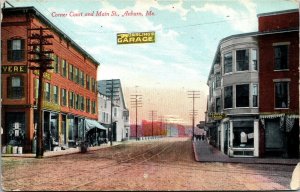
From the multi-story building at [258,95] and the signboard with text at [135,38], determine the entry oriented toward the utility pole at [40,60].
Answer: the multi-story building

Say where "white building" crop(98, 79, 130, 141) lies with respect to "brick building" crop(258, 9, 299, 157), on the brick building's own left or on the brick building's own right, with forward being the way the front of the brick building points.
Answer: on the brick building's own right

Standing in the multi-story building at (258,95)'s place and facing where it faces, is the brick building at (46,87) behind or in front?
in front

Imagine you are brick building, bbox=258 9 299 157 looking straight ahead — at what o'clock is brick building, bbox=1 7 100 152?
brick building, bbox=1 7 100 152 is roughly at 2 o'clock from brick building, bbox=258 9 299 157.

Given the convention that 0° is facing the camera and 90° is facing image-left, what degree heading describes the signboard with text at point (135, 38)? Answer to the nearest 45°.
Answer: approximately 0°

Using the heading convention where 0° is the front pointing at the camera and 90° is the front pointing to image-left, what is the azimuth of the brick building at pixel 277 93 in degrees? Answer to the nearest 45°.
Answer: approximately 0°
